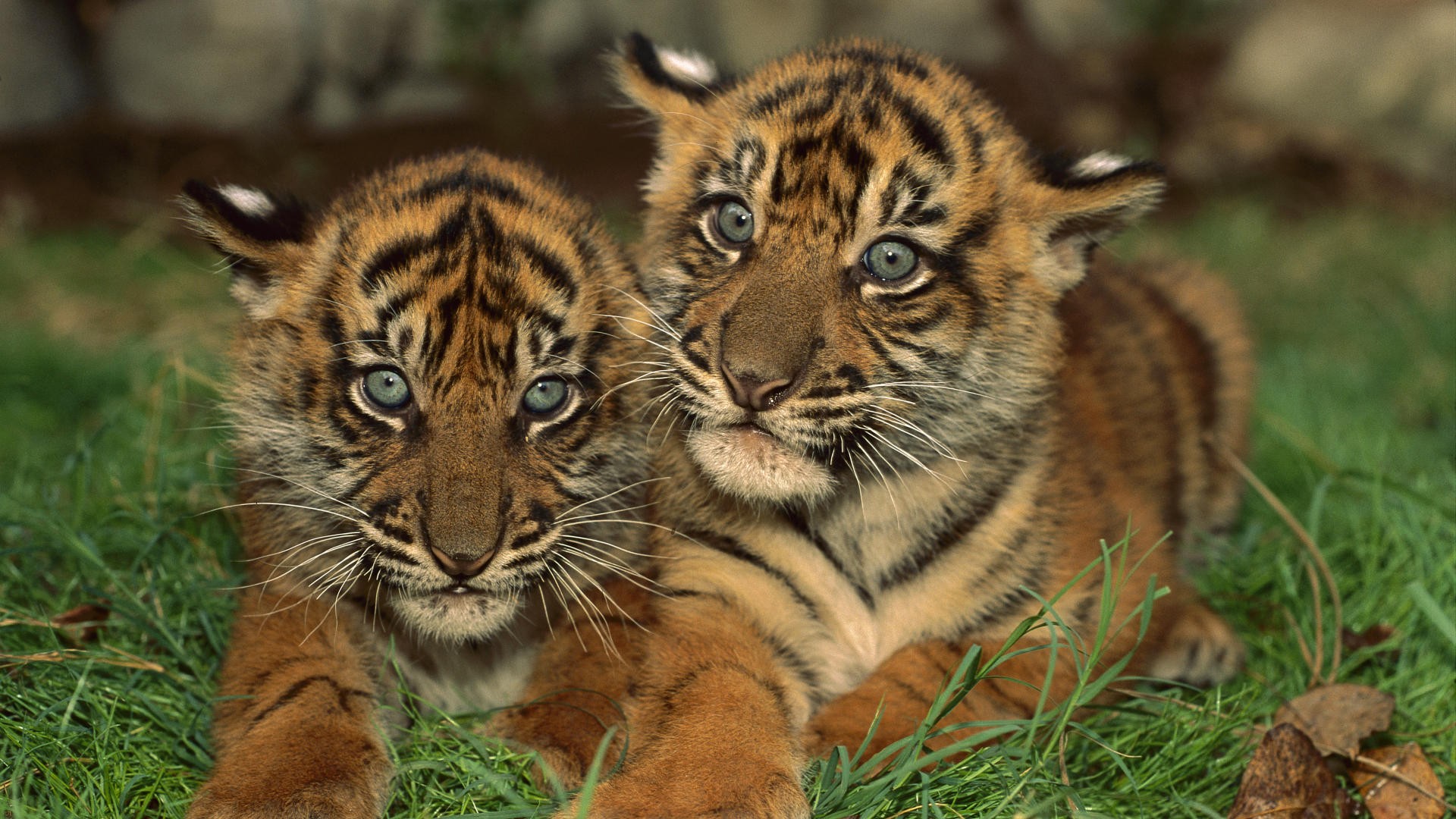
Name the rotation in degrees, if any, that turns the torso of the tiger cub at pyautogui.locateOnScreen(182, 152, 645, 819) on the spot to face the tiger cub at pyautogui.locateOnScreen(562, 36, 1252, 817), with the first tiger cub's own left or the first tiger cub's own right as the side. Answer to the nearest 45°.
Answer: approximately 90° to the first tiger cub's own left

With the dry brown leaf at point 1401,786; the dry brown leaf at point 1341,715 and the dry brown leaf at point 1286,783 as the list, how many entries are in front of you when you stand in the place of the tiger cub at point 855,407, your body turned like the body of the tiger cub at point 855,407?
0

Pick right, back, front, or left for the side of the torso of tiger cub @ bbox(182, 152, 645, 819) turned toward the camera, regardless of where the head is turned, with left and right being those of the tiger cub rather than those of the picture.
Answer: front

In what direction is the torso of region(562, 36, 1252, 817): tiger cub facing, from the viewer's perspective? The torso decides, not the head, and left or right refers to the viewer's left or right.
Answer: facing the viewer and to the left of the viewer

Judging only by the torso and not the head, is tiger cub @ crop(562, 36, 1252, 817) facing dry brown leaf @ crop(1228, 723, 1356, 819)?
no

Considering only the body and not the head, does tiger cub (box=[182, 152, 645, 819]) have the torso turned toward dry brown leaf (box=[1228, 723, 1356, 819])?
no

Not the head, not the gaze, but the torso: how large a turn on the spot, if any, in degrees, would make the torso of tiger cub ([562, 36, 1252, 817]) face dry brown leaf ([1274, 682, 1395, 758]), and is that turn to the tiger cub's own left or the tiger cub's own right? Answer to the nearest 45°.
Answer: approximately 135° to the tiger cub's own left
